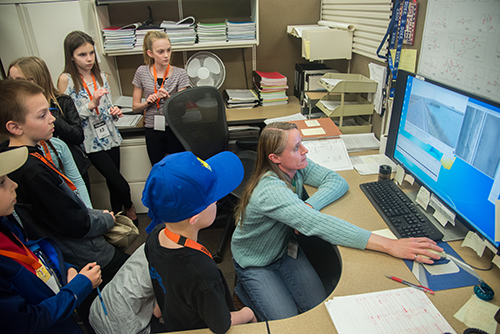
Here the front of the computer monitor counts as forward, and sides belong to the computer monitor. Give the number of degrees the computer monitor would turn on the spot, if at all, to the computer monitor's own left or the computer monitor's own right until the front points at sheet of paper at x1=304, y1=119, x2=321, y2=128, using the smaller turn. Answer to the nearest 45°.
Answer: approximately 90° to the computer monitor's own right

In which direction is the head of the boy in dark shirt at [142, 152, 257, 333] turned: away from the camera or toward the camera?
away from the camera

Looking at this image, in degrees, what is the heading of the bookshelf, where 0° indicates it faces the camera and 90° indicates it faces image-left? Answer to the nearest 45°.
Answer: approximately 0°

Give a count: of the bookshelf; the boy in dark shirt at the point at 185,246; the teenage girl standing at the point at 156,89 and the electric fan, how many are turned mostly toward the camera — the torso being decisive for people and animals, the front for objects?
3

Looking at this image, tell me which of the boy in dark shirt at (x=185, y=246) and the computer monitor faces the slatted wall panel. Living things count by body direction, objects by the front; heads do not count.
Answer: the boy in dark shirt

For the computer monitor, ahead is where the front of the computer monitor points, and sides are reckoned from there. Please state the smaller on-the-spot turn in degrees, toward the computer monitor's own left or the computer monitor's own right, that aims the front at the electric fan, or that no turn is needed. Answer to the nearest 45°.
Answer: approximately 90° to the computer monitor's own right

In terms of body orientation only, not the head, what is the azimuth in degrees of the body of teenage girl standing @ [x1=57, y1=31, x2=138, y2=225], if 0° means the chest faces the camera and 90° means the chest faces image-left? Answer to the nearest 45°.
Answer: approximately 315°
